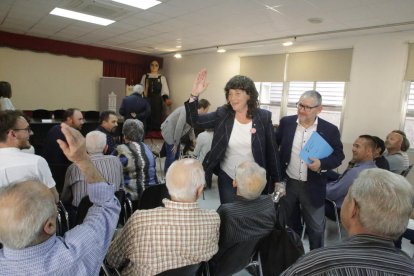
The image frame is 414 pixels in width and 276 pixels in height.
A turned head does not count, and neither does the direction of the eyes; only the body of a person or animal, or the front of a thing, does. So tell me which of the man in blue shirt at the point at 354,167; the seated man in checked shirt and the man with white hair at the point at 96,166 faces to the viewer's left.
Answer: the man in blue shirt

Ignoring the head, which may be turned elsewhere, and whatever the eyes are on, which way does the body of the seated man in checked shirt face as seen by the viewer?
away from the camera

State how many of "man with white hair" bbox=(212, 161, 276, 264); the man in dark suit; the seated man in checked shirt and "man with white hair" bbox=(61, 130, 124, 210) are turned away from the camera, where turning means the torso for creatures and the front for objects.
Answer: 3

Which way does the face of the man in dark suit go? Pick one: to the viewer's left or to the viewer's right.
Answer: to the viewer's left

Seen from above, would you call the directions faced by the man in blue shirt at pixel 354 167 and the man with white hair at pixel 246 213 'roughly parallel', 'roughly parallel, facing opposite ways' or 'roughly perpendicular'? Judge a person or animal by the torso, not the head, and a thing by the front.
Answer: roughly perpendicular

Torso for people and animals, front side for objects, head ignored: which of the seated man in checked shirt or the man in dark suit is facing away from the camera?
the seated man in checked shirt

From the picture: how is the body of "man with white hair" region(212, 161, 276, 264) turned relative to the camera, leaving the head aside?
away from the camera

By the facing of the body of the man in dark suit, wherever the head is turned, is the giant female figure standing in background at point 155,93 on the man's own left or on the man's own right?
on the man's own right

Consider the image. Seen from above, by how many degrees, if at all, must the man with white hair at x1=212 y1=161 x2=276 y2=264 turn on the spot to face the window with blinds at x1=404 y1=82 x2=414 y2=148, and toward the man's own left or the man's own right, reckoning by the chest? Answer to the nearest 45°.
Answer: approximately 45° to the man's own right

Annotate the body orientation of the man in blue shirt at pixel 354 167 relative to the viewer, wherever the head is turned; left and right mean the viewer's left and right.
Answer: facing to the left of the viewer

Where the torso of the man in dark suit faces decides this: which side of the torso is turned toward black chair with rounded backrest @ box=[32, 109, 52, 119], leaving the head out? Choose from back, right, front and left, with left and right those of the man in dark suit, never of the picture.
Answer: right

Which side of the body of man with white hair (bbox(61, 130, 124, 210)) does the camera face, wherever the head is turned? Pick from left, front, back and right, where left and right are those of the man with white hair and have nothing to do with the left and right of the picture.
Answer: back
